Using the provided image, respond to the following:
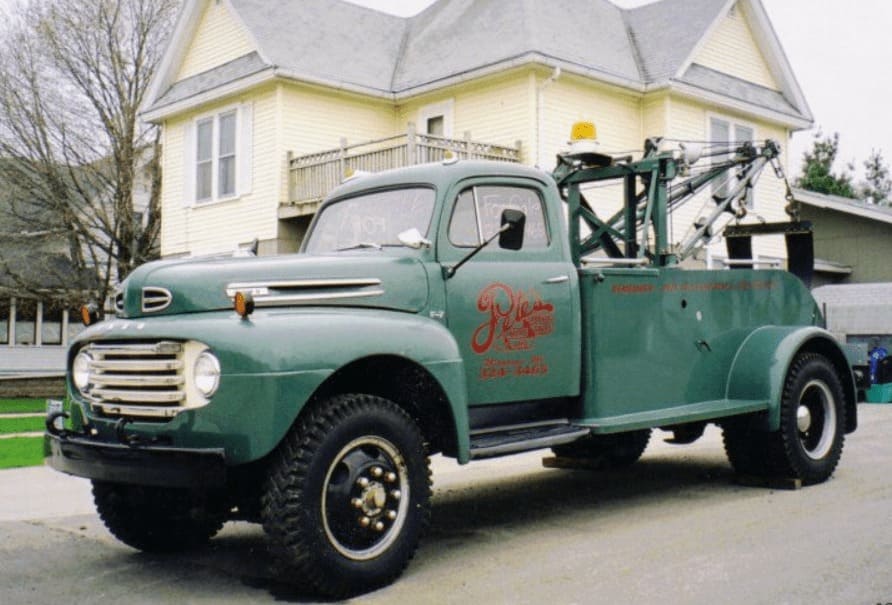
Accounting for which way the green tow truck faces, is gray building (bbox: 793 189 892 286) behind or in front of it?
behind

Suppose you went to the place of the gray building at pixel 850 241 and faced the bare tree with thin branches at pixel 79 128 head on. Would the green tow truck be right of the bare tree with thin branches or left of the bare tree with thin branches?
left

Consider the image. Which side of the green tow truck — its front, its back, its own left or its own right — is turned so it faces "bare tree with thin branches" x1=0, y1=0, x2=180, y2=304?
right

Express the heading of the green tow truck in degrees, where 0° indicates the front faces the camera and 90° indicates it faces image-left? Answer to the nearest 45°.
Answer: approximately 45°
